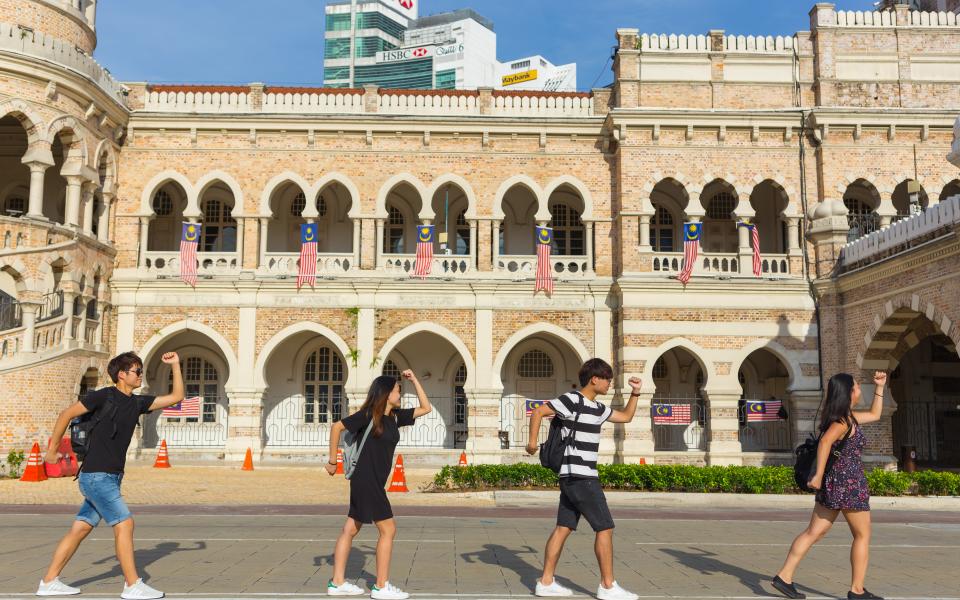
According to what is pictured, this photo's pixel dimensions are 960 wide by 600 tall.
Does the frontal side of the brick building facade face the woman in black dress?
yes

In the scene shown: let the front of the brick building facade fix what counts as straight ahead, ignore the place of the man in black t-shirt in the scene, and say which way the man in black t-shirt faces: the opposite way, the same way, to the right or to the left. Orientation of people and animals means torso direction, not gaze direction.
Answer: to the left

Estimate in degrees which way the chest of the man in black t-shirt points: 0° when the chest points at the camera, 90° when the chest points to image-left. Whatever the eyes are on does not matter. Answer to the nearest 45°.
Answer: approximately 270°

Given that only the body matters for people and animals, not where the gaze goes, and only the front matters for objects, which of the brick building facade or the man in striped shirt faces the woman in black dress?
the brick building facade

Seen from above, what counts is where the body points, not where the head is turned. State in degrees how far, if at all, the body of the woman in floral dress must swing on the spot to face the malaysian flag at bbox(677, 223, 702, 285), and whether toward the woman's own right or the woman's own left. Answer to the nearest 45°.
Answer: approximately 90° to the woman's own left

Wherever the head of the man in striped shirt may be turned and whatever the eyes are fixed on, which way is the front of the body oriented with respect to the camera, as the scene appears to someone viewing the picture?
to the viewer's right

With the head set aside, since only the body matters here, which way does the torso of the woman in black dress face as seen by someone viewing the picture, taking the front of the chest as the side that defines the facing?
to the viewer's right

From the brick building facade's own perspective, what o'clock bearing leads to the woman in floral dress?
The woman in floral dress is roughly at 12 o'clock from the brick building facade.

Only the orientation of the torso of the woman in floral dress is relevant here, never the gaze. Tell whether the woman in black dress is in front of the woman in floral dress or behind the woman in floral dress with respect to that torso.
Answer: behind

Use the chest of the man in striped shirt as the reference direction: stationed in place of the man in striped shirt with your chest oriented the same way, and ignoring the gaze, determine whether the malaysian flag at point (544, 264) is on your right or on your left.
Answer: on your left

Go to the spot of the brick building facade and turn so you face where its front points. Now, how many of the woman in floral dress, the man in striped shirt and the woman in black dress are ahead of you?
3
